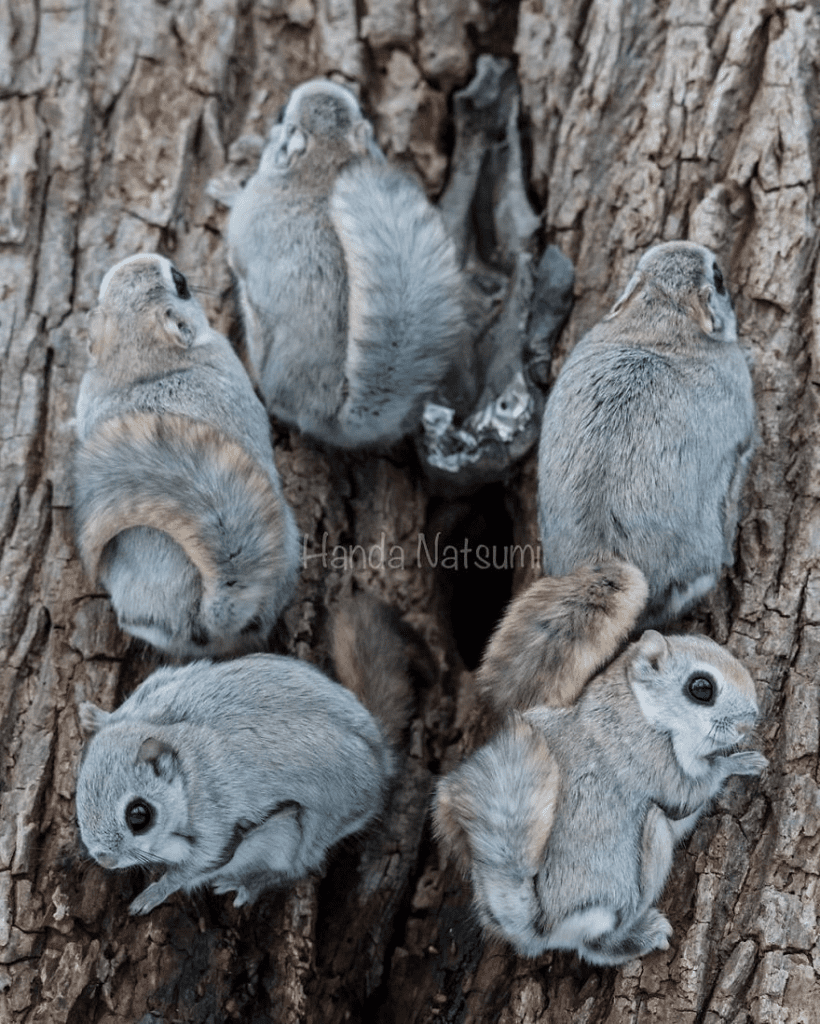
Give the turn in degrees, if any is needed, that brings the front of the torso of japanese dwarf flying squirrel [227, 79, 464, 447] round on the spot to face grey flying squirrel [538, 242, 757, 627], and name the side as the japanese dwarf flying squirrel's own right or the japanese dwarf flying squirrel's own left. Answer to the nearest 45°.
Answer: approximately 135° to the japanese dwarf flying squirrel's own right

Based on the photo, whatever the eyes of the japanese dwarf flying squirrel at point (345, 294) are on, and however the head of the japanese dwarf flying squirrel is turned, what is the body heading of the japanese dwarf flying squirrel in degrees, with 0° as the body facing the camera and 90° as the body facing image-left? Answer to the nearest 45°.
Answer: approximately 180°

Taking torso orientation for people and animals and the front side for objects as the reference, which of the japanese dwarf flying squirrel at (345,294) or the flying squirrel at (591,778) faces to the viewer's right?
the flying squirrel

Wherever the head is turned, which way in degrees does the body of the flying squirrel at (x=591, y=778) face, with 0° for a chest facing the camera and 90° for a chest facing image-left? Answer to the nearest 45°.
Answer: approximately 270°

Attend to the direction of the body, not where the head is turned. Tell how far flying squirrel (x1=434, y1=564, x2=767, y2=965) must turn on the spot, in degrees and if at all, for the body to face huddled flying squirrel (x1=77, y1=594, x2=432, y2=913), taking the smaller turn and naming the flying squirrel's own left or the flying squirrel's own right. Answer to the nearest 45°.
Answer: approximately 180°

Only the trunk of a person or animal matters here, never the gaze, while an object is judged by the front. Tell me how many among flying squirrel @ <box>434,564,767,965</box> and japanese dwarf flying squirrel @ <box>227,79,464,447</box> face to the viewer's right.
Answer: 1

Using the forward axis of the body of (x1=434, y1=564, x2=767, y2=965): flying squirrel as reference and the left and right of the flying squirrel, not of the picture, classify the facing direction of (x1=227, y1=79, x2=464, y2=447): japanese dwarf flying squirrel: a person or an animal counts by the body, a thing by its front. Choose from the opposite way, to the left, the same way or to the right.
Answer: to the left
